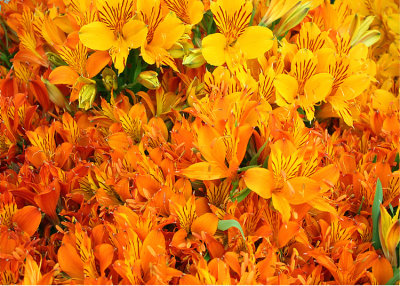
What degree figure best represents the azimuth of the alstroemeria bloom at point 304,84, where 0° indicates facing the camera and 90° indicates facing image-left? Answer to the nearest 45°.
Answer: approximately 0°

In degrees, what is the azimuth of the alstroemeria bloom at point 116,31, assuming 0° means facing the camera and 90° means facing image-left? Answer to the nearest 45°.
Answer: approximately 0°
